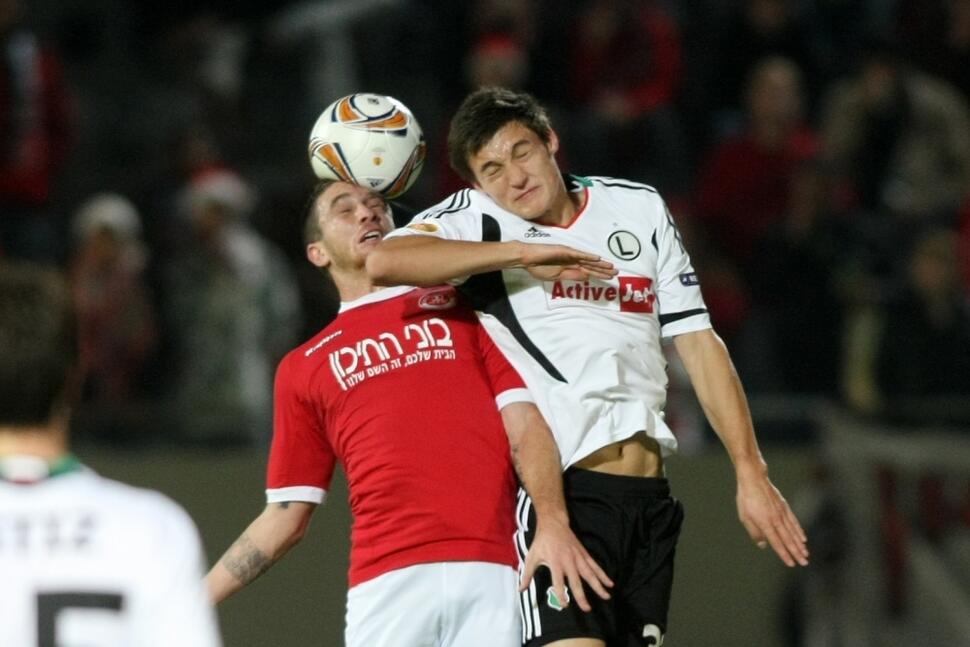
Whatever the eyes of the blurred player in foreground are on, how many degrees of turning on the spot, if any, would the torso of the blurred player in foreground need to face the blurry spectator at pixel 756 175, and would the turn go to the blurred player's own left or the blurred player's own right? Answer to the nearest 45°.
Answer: approximately 45° to the blurred player's own right

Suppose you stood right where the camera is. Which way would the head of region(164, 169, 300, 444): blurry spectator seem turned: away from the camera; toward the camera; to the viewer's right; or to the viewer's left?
toward the camera

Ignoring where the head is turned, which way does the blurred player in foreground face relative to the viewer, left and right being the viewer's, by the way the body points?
facing away from the viewer

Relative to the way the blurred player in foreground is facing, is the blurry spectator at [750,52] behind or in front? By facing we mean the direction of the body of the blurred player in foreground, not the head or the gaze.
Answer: in front

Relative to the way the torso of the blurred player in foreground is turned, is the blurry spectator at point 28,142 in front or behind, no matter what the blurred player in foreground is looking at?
in front

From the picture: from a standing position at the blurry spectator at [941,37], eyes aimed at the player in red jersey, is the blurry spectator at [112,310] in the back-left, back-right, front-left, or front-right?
front-right

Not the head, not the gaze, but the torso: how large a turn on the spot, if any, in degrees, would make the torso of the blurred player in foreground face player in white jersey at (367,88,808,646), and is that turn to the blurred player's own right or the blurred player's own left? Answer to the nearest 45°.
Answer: approximately 45° to the blurred player's own right

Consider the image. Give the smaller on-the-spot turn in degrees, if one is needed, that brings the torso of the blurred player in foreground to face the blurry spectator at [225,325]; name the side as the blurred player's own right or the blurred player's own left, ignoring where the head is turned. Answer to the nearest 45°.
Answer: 0° — they already face them

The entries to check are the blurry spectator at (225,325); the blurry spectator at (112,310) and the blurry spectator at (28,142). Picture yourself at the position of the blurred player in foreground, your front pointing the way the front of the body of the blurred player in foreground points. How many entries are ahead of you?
3

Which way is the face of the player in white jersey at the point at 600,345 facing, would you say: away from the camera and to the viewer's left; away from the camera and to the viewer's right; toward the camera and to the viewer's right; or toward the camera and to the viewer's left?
toward the camera and to the viewer's left

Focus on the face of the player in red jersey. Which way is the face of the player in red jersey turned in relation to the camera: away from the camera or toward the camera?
toward the camera

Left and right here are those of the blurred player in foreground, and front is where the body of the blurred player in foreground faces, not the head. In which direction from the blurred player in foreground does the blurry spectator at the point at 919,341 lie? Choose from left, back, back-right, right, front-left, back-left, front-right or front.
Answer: front-right

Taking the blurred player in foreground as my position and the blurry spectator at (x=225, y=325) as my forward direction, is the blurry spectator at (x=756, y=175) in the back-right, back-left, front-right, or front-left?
front-right

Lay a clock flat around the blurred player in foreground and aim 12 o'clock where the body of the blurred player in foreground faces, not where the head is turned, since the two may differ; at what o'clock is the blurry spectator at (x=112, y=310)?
The blurry spectator is roughly at 12 o'clock from the blurred player in foreground.

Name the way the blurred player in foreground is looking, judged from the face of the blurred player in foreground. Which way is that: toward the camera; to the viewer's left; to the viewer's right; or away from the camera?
away from the camera
